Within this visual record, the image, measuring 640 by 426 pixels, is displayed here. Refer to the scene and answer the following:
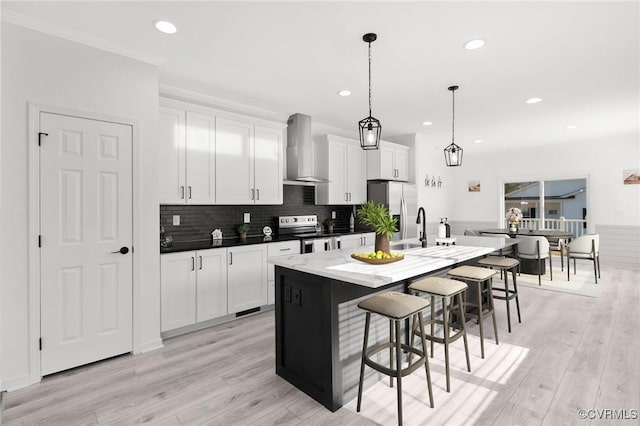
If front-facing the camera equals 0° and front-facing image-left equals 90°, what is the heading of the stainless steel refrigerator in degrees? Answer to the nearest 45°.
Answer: approximately 315°

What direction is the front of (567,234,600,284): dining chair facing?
to the viewer's left

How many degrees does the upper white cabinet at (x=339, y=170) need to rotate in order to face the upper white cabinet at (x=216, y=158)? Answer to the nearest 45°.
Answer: approximately 90° to its right

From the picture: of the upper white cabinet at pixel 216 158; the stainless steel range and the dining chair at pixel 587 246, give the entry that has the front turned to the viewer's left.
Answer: the dining chair

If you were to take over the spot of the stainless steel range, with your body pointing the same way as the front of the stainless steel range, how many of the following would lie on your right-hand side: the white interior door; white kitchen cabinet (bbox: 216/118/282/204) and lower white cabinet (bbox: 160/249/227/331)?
3

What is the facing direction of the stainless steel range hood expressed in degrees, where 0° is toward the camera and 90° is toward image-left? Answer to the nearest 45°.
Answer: approximately 315°

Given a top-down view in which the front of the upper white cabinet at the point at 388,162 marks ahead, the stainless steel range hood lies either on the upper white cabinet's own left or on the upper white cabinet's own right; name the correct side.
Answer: on the upper white cabinet's own right

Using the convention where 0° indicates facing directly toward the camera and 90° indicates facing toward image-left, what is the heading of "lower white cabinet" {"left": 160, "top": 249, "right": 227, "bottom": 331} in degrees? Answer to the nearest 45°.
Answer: approximately 315°

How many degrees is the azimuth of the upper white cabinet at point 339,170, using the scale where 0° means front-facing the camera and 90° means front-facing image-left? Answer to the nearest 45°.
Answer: approximately 315°
